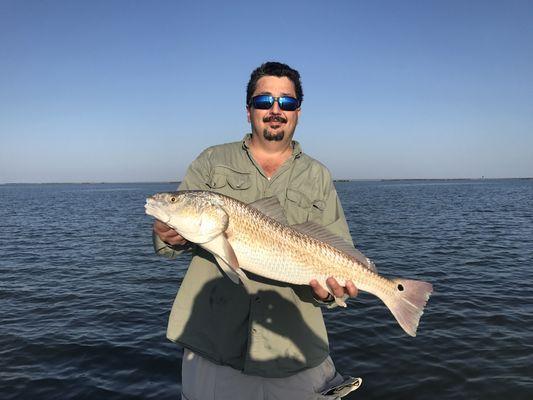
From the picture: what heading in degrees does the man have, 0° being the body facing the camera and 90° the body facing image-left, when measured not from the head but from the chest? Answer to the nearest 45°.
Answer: approximately 0°

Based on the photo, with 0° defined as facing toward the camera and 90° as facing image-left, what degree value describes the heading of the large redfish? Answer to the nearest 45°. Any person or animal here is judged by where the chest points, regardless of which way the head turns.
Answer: approximately 90°
